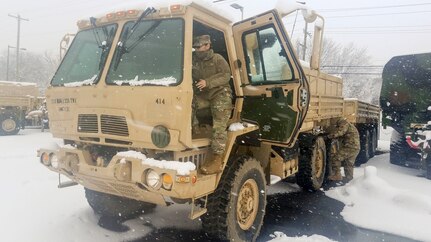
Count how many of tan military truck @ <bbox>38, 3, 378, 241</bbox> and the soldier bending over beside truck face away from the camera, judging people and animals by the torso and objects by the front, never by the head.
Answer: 0

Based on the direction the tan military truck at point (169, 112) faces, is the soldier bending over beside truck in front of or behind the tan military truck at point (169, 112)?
behind

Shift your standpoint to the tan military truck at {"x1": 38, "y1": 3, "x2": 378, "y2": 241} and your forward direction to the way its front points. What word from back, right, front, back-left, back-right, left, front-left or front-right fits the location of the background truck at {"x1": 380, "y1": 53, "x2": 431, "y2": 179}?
back

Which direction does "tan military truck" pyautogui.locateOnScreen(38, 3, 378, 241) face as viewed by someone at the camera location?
facing the viewer and to the left of the viewer

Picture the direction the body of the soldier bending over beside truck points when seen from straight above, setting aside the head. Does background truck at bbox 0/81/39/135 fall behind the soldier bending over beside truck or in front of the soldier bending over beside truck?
in front

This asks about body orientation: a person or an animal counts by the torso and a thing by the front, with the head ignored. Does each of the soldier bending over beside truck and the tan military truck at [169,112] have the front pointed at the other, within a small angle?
no

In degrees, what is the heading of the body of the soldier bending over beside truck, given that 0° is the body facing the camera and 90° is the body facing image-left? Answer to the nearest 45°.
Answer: approximately 90°
